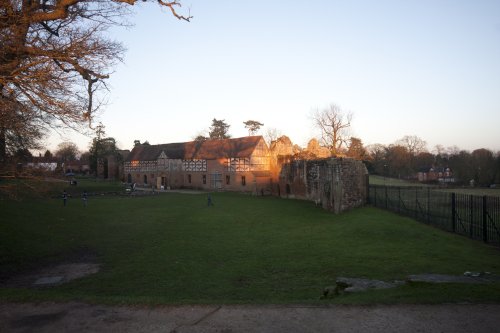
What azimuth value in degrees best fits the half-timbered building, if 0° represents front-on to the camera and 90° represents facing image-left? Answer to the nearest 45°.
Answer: approximately 45°

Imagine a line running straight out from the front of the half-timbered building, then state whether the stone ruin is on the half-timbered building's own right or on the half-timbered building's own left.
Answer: on the half-timbered building's own left

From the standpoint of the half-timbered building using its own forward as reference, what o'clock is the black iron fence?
The black iron fence is roughly at 10 o'clock from the half-timbered building.
